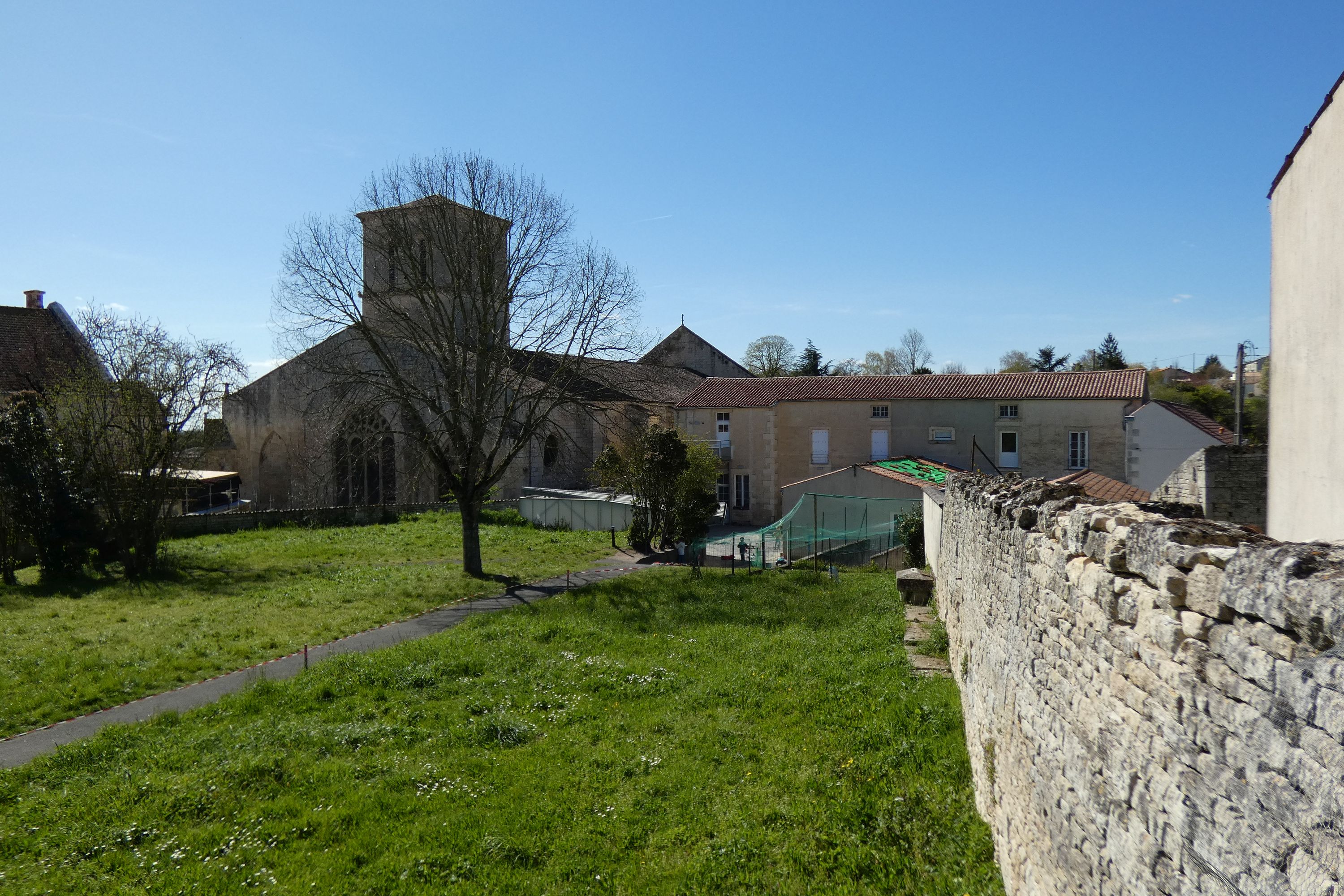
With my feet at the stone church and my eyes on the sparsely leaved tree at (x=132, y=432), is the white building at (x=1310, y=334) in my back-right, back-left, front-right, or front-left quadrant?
front-left

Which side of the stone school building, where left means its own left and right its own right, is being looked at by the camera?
front

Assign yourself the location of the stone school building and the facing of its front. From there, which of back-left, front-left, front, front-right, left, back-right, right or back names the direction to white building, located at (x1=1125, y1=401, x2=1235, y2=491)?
left

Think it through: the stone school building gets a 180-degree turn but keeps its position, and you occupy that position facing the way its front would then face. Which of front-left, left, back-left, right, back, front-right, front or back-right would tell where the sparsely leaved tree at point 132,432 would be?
back-left

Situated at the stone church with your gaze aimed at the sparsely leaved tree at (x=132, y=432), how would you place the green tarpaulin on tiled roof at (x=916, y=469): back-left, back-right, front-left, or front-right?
front-left

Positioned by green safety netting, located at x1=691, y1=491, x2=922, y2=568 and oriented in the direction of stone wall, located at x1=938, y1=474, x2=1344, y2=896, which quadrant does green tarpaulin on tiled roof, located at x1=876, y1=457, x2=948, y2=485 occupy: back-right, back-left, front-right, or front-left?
back-left

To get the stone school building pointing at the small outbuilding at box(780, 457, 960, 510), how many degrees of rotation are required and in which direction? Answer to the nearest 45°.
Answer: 0° — it already faces it

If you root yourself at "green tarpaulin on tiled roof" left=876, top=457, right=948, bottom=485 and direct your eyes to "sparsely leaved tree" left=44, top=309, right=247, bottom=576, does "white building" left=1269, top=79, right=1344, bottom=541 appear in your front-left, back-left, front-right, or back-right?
front-left

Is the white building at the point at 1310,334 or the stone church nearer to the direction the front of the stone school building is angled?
the white building

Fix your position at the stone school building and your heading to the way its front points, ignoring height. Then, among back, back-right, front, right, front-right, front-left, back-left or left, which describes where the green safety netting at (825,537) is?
front

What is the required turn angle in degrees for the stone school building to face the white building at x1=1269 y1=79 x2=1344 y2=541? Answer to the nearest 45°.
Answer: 0° — it already faces it

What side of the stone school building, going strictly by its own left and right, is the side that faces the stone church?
right

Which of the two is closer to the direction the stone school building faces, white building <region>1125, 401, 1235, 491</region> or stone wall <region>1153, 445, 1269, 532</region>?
the stone wall

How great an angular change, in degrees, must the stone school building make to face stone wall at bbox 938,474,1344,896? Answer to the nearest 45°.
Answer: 0° — it already faces it
